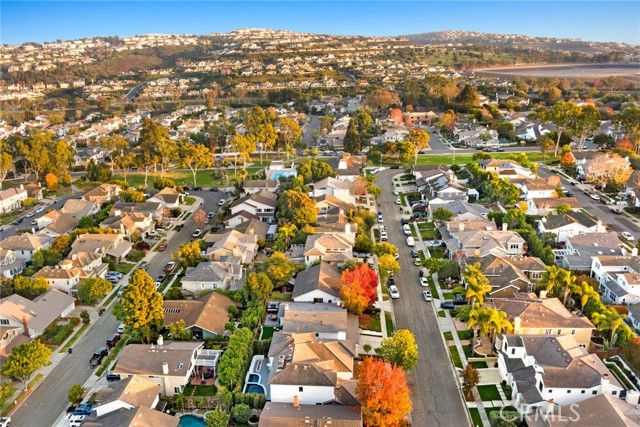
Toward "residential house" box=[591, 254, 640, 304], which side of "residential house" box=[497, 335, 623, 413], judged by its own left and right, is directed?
right

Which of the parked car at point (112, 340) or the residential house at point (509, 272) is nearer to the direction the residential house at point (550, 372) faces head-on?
the parked car

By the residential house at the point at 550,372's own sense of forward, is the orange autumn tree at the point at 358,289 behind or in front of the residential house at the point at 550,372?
in front

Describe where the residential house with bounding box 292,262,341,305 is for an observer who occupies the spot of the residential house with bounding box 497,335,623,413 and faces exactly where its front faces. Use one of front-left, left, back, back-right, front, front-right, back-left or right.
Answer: front

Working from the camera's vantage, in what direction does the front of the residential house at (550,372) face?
facing to the left of the viewer

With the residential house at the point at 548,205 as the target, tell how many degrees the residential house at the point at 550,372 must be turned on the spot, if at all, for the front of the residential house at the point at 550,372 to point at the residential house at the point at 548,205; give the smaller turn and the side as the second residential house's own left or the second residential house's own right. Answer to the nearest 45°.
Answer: approximately 90° to the second residential house's own right

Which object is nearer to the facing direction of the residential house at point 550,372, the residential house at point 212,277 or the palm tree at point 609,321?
the residential house

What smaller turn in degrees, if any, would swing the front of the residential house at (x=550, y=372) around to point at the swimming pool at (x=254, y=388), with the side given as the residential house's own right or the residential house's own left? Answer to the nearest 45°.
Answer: approximately 45° to the residential house's own left

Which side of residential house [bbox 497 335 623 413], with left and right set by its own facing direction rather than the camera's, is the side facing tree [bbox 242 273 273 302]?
front

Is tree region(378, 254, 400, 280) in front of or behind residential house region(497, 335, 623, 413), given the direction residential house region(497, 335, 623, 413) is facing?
in front

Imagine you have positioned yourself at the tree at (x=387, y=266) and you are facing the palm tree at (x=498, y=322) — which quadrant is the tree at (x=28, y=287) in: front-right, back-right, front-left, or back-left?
back-right

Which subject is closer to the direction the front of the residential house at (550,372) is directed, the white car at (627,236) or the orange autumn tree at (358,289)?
the orange autumn tree

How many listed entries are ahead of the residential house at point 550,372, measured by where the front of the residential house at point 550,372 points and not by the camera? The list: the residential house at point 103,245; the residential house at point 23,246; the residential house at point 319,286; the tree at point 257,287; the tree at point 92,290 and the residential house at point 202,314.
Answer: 6

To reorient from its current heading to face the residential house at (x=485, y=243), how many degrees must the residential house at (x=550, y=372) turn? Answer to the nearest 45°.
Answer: approximately 45° to its right

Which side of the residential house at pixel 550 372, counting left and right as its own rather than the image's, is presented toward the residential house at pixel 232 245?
front

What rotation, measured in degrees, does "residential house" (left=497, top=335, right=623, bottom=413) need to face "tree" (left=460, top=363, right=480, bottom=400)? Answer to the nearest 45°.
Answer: approximately 45° to its left
